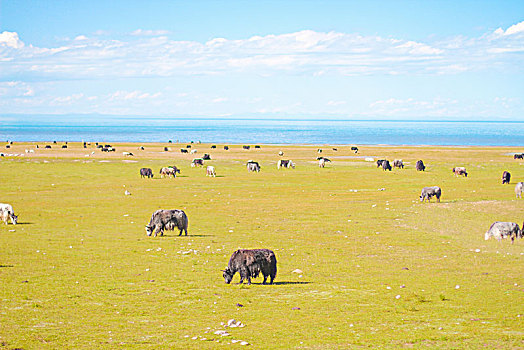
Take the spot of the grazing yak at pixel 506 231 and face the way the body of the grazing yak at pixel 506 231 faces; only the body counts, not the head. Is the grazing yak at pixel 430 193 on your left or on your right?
on your right

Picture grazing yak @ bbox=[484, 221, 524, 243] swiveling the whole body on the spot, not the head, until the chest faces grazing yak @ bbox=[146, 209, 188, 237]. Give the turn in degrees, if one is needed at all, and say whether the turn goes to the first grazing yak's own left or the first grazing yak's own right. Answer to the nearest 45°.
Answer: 0° — it already faces it

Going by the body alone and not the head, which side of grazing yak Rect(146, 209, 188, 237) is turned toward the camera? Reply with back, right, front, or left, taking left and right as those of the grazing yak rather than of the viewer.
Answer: left

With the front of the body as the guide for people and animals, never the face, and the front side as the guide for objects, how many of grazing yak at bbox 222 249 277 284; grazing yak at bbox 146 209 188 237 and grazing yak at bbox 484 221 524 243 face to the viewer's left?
3

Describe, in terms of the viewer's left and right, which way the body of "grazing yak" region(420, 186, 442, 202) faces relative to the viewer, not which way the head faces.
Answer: facing to the left of the viewer

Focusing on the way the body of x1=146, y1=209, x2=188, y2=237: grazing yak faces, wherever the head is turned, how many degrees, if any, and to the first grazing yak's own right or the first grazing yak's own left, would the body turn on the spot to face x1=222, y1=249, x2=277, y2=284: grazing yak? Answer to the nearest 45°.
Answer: approximately 90° to the first grazing yak's own left

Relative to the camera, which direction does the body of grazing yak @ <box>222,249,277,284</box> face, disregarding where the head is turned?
to the viewer's left

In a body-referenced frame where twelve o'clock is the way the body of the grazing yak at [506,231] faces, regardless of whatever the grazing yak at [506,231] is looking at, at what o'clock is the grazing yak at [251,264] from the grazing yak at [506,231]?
the grazing yak at [251,264] is roughly at 10 o'clock from the grazing yak at [506,231].

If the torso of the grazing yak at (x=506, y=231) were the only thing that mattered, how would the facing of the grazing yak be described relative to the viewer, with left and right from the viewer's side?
facing to the left of the viewer
